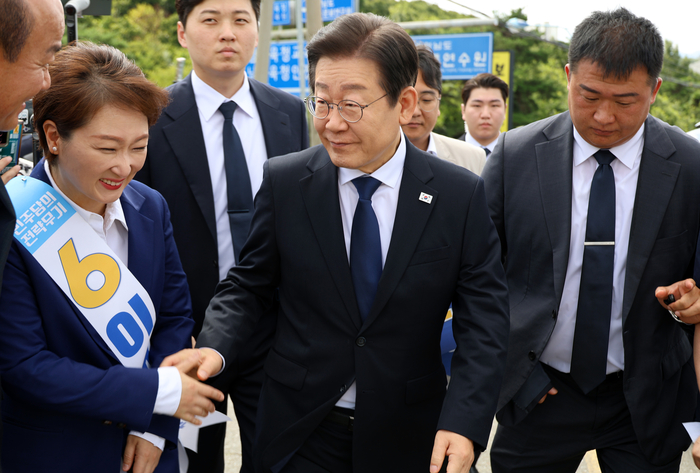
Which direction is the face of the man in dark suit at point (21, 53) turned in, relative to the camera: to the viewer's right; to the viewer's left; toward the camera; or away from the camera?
to the viewer's right

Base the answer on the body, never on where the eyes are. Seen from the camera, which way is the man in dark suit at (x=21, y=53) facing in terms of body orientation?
to the viewer's right

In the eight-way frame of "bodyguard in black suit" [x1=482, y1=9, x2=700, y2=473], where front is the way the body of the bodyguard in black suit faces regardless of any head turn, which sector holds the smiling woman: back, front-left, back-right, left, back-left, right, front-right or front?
front-right

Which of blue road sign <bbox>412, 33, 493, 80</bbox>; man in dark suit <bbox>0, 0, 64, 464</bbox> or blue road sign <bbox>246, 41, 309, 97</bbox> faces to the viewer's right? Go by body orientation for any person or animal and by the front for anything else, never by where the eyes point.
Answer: the man in dark suit

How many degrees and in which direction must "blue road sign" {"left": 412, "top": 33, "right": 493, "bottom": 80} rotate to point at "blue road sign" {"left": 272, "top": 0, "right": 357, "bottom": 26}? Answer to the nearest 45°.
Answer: approximately 90° to its right

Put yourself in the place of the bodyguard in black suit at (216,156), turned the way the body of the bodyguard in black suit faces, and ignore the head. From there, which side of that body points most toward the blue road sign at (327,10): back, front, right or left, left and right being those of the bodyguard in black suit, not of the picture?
back

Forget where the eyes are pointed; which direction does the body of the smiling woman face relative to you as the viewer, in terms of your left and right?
facing the viewer and to the right of the viewer
